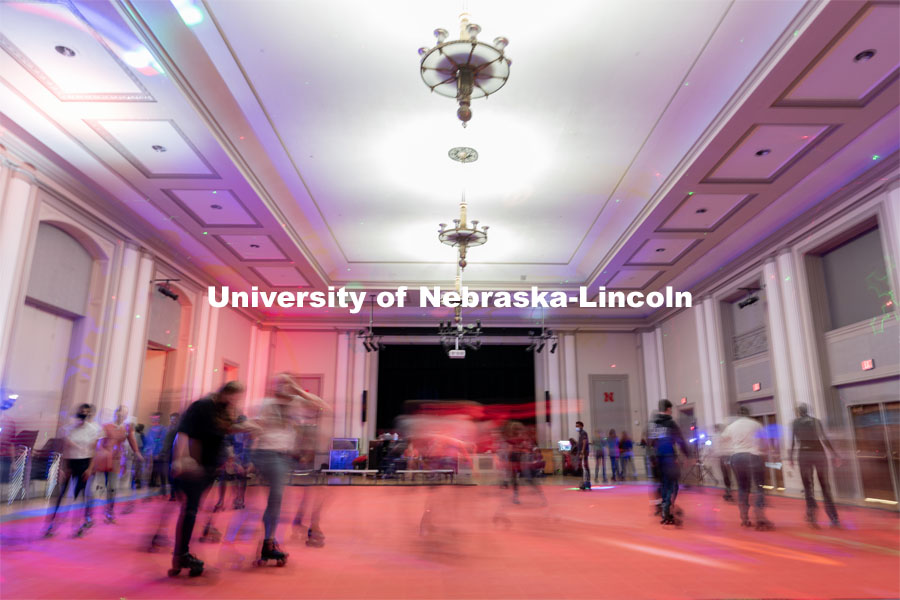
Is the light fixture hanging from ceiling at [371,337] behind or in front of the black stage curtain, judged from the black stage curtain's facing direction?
in front

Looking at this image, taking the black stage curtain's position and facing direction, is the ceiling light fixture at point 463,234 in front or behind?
in front

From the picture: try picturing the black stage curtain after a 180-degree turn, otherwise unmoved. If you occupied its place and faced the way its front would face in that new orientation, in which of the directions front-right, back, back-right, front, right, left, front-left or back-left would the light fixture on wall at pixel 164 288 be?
back-left

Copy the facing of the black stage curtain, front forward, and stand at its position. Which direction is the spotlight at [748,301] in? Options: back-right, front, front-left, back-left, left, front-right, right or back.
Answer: front-left

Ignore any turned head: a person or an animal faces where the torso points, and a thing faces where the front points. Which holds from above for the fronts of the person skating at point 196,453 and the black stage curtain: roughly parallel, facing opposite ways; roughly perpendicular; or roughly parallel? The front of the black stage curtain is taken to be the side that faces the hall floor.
roughly perpendicular

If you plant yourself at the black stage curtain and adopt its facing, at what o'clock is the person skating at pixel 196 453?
The person skating is roughly at 12 o'clock from the black stage curtain.

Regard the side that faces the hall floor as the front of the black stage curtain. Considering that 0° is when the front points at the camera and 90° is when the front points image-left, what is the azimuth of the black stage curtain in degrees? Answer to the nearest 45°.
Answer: approximately 0°

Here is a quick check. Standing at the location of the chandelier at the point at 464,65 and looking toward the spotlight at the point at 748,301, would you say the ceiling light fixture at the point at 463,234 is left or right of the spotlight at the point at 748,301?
left
